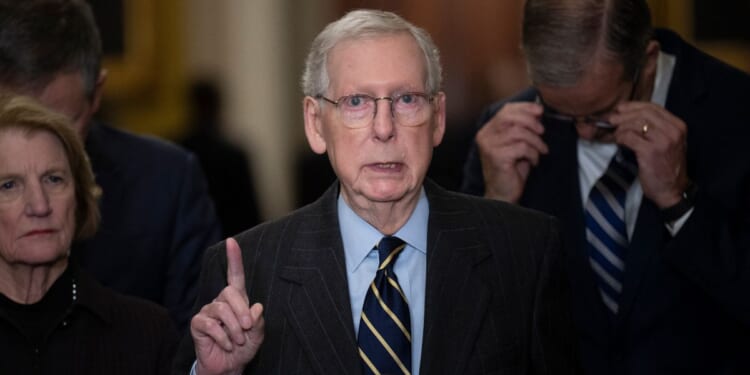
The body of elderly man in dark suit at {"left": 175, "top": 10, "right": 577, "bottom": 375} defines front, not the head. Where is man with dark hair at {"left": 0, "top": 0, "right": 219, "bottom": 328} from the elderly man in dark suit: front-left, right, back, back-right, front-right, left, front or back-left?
back-right

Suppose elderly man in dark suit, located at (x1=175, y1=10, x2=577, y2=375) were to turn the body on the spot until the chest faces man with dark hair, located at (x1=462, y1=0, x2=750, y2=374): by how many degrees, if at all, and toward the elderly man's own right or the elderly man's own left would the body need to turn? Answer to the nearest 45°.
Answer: approximately 135° to the elderly man's own left

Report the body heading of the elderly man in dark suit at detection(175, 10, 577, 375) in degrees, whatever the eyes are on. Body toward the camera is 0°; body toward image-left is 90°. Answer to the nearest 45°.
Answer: approximately 0°
